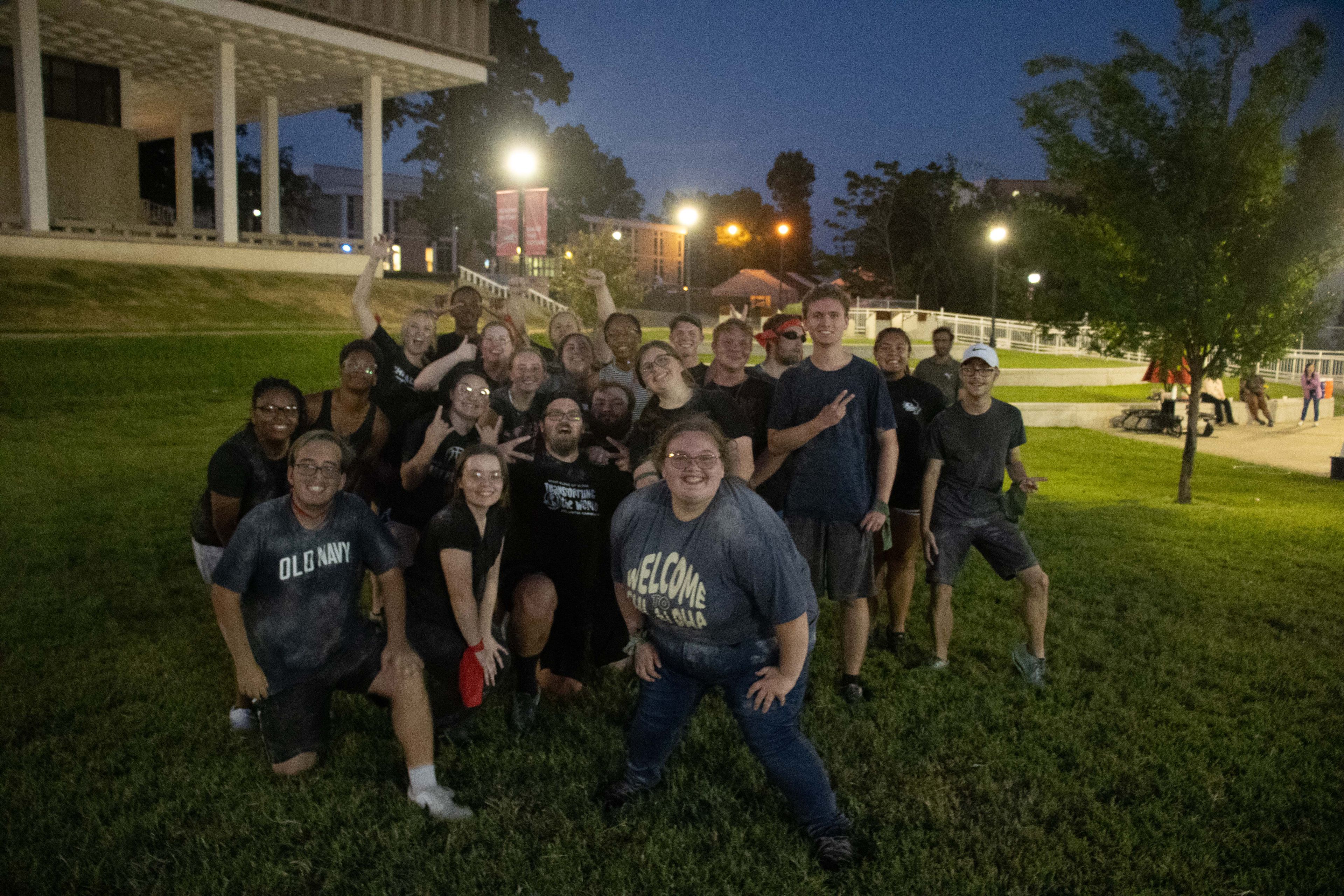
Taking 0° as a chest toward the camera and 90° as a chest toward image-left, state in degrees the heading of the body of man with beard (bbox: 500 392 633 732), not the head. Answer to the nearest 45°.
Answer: approximately 0°

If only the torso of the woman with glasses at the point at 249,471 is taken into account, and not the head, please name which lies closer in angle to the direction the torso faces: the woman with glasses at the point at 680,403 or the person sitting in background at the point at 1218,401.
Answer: the woman with glasses

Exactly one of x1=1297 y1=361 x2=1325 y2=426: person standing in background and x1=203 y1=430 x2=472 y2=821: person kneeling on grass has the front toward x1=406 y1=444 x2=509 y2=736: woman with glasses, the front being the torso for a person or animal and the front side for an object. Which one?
the person standing in background

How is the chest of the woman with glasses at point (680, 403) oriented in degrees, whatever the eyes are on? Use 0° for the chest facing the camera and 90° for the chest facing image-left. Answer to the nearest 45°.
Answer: approximately 0°

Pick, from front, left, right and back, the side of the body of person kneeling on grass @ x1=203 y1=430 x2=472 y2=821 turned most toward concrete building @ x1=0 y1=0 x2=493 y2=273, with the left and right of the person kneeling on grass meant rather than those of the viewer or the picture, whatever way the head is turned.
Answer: back

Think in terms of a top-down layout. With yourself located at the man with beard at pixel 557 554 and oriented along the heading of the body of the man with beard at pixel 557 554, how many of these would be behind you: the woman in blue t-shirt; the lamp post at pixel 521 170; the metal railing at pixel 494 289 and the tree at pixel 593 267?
3

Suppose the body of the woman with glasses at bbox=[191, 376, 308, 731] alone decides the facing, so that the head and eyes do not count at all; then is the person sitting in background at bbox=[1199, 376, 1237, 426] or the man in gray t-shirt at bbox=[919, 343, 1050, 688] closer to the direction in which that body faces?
the man in gray t-shirt

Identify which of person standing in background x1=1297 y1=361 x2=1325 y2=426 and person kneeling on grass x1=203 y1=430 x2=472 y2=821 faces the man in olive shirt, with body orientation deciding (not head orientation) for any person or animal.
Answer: the person standing in background

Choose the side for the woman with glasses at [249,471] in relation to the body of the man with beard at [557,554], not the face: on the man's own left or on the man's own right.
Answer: on the man's own right

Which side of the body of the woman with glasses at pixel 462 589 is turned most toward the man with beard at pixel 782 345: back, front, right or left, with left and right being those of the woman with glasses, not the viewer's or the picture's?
left
